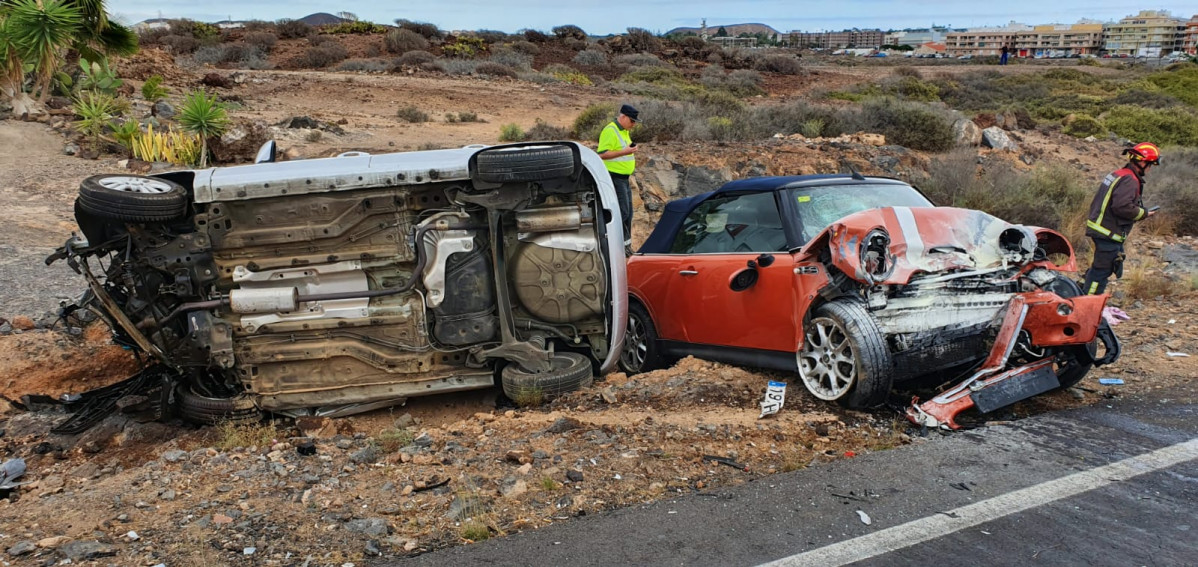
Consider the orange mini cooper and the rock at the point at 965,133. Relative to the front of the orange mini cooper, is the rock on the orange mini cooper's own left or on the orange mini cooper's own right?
on the orange mini cooper's own left

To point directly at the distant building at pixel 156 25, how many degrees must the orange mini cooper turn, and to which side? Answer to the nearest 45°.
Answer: approximately 180°

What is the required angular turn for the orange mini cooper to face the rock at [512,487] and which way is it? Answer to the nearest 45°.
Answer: approximately 90° to its right

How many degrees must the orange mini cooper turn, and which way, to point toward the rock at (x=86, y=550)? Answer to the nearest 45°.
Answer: approximately 90° to its right

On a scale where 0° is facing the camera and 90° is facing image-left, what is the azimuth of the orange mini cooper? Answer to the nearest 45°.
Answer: approximately 315°

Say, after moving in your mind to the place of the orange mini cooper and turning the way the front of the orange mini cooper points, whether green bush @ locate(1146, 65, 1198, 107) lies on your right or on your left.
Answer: on your left
